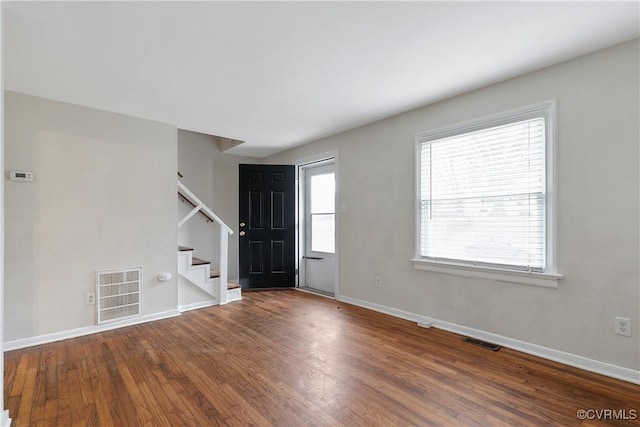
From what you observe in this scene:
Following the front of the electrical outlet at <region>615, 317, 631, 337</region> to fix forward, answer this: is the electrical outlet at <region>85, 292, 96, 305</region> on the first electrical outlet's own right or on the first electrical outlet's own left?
on the first electrical outlet's own right

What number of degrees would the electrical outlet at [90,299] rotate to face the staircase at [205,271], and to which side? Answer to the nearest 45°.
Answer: approximately 90° to its left

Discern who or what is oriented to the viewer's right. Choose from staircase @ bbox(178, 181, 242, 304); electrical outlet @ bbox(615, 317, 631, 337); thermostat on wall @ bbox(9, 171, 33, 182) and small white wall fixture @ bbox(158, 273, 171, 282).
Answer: the staircase

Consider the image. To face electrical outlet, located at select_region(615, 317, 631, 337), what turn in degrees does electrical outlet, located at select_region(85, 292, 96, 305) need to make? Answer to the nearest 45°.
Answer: approximately 45° to its left

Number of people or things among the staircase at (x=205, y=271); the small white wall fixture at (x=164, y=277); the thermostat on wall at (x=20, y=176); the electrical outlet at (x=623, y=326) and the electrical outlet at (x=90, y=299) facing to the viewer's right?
1

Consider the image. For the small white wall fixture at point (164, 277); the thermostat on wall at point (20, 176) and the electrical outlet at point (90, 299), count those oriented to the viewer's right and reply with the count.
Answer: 0

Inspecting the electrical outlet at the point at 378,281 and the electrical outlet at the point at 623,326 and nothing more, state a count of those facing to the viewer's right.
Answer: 0

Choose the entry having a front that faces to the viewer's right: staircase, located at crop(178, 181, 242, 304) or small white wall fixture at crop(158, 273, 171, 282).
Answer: the staircase

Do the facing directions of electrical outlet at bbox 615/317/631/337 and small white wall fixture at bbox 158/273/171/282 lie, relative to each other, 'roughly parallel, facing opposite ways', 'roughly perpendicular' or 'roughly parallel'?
roughly perpendicular

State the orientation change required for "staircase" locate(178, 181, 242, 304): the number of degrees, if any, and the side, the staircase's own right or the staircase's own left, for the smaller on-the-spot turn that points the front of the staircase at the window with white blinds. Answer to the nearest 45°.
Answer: approximately 45° to the staircase's own right

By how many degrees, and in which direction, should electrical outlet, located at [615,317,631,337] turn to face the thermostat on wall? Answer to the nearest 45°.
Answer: approximately 45° to its right

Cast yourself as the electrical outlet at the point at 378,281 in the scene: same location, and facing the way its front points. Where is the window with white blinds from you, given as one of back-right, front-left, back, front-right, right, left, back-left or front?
left

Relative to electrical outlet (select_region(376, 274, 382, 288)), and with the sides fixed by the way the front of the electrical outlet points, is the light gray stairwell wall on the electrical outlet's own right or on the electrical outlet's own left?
on the electrical outlet's own right

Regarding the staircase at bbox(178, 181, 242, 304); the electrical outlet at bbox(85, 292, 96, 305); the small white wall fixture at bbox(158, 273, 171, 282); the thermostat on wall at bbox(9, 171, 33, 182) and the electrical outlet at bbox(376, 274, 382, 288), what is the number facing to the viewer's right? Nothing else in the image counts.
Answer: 1

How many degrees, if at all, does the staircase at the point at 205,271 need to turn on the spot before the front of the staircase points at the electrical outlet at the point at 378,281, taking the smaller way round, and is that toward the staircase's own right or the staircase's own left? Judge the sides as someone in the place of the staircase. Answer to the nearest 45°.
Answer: approximately 45° to the staircase's own right

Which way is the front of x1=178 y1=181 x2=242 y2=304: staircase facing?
to the viewer's right

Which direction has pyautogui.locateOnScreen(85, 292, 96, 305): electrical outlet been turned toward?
toward the camera

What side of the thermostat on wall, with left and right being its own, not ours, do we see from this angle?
front
